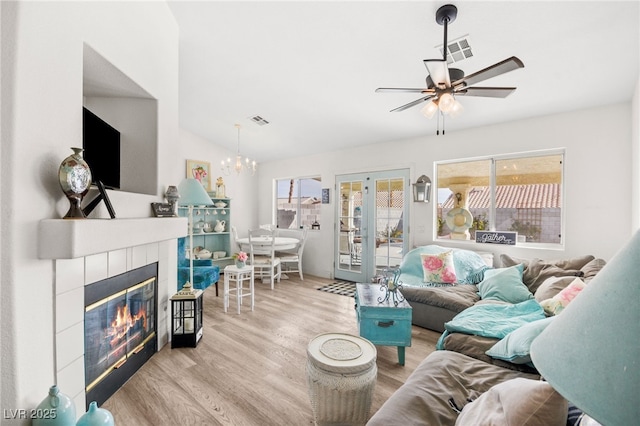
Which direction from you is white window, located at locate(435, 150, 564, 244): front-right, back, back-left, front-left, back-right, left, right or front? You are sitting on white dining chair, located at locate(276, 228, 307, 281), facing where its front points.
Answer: back-left

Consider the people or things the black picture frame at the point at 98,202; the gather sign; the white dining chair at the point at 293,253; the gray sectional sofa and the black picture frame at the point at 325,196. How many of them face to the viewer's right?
1

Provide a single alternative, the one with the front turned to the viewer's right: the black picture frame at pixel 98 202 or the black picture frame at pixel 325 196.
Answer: the black picture frame at pixel 98 202

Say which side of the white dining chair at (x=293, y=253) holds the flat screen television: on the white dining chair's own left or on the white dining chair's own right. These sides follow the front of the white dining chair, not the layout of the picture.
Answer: on the white dining chair's own left

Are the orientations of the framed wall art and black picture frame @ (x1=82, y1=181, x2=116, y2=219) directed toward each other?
no

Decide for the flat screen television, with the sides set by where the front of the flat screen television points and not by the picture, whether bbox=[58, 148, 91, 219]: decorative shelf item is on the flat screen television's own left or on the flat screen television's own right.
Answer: on the flat screen television's own right

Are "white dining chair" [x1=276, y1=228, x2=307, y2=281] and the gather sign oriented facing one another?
no

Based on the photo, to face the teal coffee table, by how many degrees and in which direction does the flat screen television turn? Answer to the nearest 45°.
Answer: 0° — it already faces it

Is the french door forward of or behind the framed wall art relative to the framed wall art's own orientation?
forward

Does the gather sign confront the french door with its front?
no

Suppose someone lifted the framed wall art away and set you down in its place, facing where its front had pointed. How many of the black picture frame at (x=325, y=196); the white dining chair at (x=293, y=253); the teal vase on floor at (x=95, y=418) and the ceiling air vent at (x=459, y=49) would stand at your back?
0

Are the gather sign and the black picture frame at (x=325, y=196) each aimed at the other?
no

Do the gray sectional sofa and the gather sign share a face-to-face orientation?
no

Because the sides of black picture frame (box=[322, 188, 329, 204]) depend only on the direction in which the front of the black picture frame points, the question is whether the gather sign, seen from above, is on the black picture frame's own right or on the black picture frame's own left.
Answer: on the black picture frame's own left

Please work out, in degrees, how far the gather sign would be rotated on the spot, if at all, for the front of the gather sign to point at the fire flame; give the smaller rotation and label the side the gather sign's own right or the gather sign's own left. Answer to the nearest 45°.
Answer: approximately 45° to the gather sign's own right

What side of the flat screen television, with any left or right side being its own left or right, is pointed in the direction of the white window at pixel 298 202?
left

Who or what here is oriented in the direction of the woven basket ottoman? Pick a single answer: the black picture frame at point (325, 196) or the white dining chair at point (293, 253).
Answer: the black picture frame

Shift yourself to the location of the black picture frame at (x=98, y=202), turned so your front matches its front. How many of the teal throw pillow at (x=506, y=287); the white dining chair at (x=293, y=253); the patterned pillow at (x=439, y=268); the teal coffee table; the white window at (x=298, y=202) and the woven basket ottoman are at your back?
0

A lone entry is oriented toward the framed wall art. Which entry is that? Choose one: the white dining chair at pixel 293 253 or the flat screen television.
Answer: the white dining chair

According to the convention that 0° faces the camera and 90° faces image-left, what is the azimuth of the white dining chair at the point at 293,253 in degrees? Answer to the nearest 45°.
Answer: approximately 90°

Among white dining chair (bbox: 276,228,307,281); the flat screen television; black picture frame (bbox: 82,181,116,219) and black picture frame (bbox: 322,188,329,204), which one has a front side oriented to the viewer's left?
the white dining chair

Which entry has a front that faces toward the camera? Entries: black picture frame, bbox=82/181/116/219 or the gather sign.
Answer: the gather sign

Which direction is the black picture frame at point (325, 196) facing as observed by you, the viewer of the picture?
facing the viewer

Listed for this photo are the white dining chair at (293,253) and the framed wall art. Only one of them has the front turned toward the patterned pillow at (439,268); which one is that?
the framed wall art

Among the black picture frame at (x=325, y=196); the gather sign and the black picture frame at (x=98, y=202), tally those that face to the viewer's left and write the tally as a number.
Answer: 0
